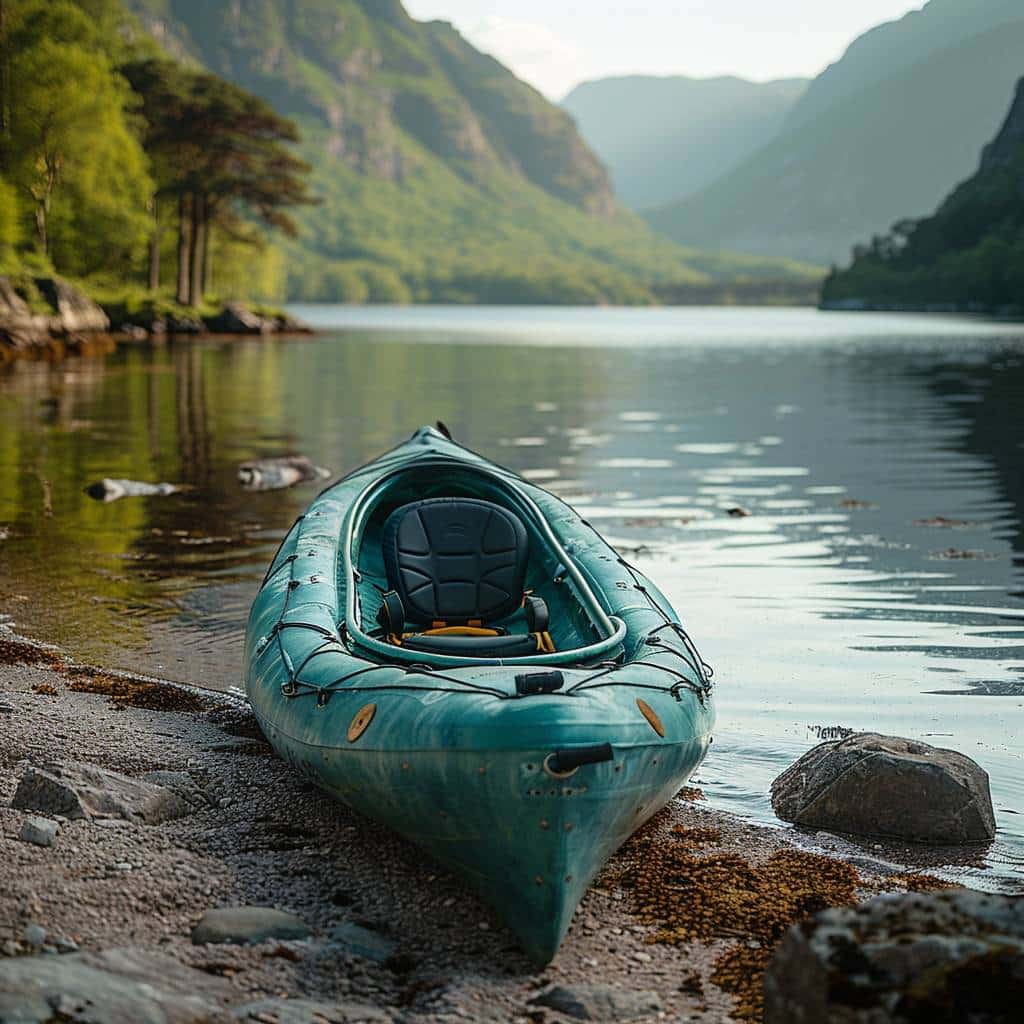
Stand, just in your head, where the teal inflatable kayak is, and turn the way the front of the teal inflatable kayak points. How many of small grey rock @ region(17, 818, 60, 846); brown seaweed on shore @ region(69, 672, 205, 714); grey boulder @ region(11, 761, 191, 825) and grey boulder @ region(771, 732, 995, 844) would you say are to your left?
1

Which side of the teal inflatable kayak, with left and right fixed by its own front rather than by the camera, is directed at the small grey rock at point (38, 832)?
right

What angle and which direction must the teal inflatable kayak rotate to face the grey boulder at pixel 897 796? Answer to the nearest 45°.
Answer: approximately 90° to its left

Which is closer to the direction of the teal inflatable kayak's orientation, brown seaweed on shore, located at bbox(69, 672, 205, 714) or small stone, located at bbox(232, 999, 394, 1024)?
the small stone

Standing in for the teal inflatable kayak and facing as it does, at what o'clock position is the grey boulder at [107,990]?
The grey boulder is roughly at 1 o'clock from the teal inflatable kayak.

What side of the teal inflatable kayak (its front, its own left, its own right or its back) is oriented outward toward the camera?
front

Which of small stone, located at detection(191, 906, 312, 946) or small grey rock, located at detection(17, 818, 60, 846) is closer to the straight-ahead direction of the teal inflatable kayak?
the small stone

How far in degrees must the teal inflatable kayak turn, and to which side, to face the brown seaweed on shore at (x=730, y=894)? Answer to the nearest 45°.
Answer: approximately 45° to its left

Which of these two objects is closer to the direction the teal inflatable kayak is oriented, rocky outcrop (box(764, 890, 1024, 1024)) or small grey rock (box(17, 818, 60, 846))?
the rocky outcrop

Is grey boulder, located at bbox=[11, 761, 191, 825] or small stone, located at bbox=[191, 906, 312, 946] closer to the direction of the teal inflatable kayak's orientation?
the small stone

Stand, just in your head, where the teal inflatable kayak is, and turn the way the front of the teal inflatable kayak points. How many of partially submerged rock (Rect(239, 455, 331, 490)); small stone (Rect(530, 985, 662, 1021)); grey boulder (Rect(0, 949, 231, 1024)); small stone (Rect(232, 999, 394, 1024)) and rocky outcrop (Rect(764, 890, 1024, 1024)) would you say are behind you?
1

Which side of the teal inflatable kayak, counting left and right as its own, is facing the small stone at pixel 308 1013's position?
front

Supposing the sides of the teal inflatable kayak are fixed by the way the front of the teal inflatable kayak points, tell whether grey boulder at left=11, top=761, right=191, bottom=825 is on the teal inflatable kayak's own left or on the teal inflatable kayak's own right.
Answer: on the teal inflatable kayak's own right

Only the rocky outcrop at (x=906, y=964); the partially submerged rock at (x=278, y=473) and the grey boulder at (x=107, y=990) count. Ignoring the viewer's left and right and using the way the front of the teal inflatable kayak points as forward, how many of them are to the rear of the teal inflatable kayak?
1

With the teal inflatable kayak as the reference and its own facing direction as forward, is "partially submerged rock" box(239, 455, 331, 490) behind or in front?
behind

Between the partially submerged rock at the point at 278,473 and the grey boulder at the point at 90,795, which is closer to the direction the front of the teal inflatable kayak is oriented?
the grey boulder

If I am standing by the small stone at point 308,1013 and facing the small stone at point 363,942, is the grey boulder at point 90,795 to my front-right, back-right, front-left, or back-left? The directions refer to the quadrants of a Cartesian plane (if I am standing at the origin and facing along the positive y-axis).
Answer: front-left

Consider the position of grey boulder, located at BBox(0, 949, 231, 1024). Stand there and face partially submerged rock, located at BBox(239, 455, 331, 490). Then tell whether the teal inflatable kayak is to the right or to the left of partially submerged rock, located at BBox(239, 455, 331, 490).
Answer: right

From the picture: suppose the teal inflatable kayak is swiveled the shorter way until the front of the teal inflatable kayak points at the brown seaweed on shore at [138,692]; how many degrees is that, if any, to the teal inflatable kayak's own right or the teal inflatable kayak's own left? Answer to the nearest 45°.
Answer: approximately 135° to the teal inflatable kayak's own right
